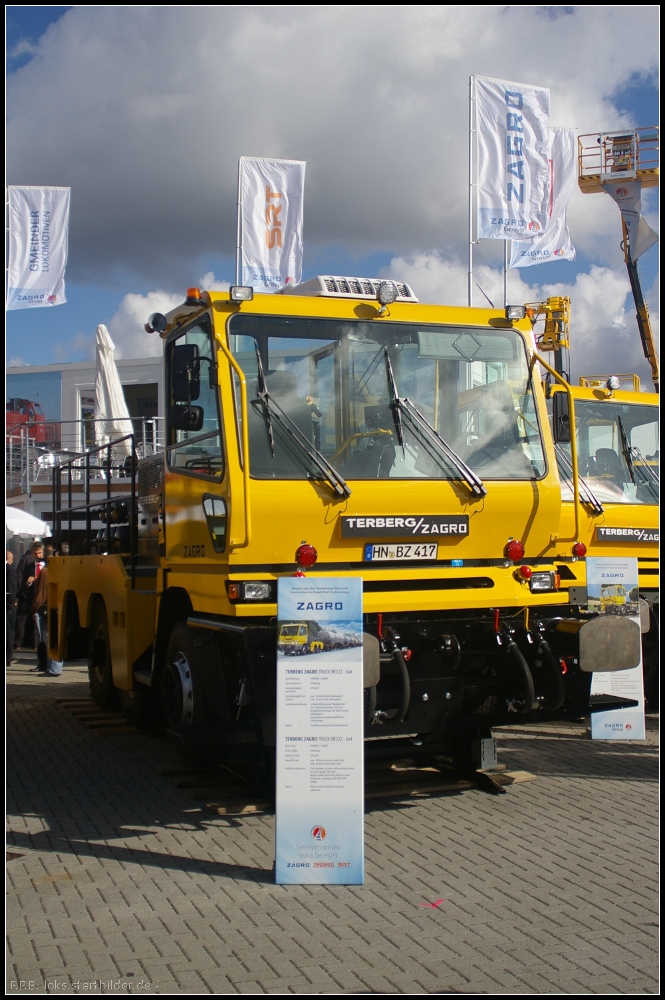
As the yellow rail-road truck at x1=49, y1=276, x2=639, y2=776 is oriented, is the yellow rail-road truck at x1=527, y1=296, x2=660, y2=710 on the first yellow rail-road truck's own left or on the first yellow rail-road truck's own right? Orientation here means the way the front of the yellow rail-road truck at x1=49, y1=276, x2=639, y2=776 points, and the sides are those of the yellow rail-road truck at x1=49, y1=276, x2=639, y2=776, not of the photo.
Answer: on the first yellow rail-road truck's own left

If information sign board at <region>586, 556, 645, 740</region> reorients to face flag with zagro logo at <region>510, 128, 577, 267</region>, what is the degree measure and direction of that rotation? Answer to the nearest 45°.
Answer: approximately 180°

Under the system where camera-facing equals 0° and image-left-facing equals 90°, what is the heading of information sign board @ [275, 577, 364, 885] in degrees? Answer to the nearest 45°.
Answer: approximately 0°

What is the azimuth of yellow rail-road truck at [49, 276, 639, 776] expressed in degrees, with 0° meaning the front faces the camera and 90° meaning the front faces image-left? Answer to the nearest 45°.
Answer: approximately 315°

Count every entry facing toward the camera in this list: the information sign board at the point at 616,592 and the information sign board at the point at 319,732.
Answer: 2

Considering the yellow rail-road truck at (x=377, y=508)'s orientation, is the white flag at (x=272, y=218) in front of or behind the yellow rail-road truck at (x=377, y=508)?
behind

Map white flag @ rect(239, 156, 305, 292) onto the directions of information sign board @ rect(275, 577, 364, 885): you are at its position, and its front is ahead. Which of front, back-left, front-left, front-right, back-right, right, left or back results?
back

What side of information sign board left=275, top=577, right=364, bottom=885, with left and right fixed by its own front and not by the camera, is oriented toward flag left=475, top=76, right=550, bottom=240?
back

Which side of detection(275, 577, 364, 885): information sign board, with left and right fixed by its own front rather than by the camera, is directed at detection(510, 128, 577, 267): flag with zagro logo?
back
